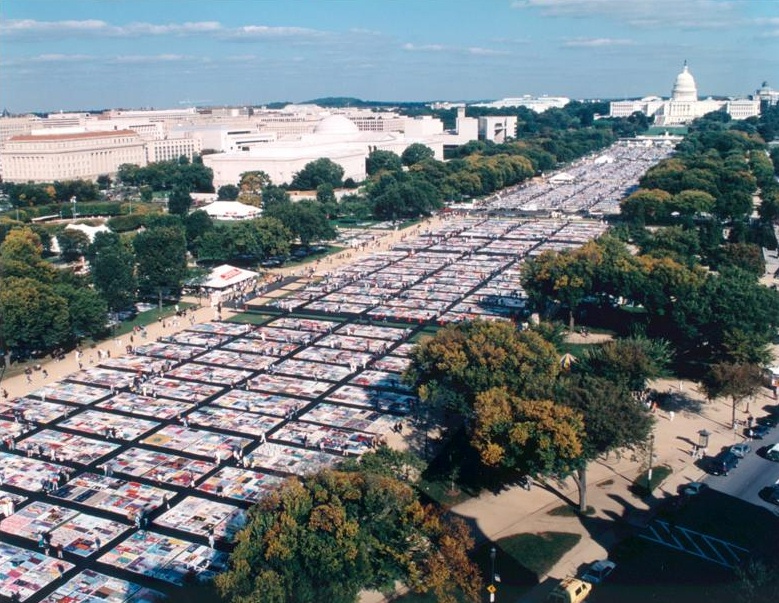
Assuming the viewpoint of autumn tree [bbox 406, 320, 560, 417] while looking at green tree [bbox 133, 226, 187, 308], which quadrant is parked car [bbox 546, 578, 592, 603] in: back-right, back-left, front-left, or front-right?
back-left

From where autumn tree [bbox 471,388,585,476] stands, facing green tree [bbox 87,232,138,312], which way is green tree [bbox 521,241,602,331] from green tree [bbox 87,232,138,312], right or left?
right
